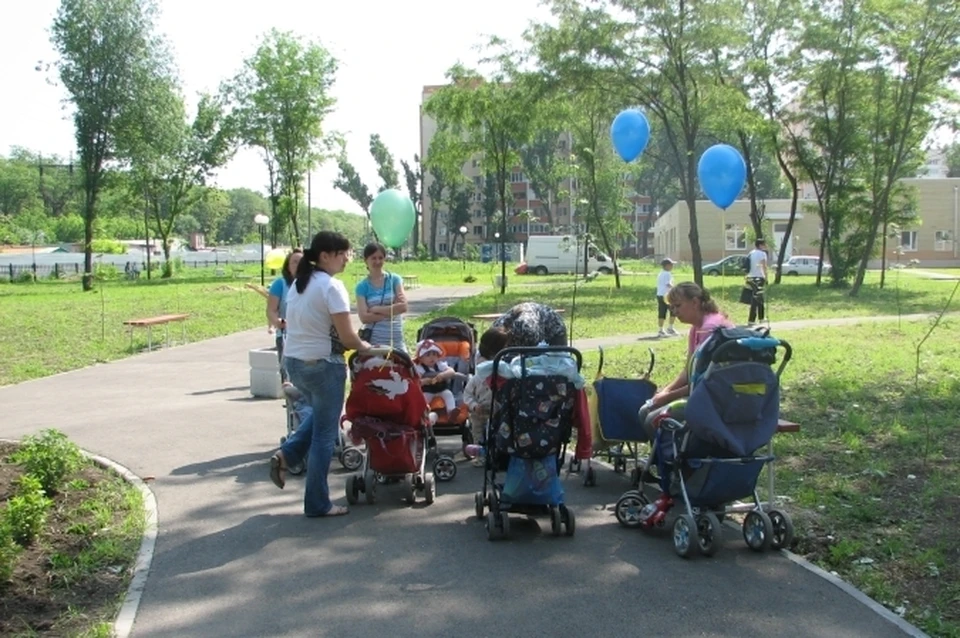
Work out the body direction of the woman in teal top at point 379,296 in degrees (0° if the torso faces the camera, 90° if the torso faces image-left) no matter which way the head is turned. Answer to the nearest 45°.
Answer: approximately 0°

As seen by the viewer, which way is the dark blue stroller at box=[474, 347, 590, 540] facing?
away from the camera

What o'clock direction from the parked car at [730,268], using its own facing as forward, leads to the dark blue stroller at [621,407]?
The dark blue stroller is roughly at 9 o'clock from the parked car.

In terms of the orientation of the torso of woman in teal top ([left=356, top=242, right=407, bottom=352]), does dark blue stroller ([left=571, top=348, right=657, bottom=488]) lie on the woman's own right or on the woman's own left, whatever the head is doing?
on the woman's own left

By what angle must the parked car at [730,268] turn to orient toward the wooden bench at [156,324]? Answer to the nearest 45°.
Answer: approximately 90° to its left

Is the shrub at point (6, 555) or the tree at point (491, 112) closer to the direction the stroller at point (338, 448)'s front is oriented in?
the tree

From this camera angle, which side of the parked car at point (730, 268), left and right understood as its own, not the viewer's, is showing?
left

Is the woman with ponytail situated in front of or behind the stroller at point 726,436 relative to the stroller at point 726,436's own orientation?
in front

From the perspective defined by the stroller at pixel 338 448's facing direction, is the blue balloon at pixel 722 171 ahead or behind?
ahead

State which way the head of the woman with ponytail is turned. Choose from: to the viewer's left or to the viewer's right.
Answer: to the viewer's right
